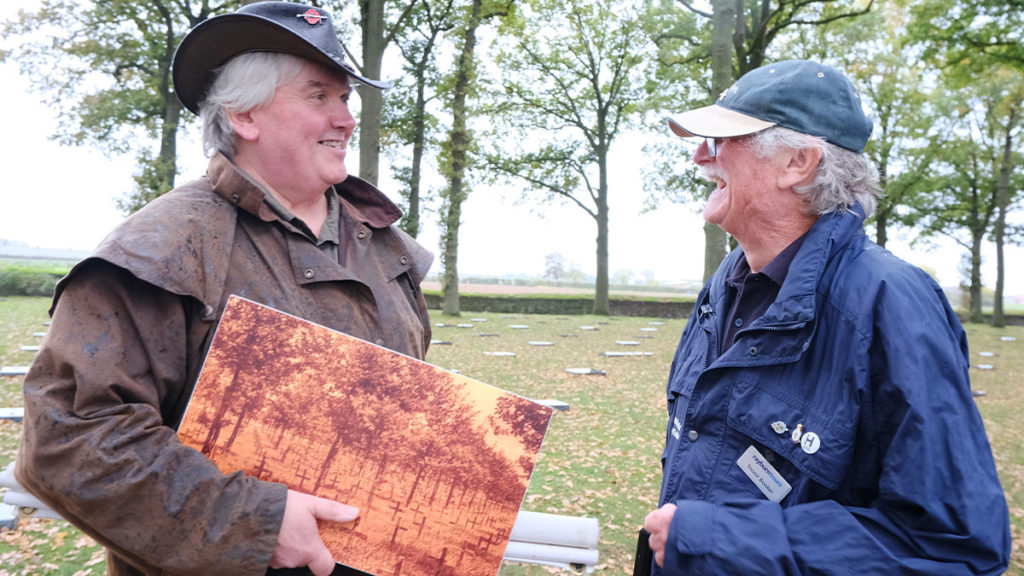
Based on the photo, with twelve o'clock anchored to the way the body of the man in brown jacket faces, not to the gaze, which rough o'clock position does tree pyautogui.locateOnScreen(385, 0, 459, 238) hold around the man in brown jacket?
The tree is roughly at 8 o'clock from the man in brown jacket.

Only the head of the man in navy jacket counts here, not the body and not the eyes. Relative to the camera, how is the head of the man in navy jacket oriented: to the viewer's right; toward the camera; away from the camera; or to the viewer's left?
to the viewer's left

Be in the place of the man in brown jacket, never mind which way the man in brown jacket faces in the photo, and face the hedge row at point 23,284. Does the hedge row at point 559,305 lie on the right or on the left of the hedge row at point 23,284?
right

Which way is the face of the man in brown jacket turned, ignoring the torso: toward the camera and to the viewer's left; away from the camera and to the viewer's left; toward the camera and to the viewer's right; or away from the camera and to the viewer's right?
toward the camera and to the viewer's right

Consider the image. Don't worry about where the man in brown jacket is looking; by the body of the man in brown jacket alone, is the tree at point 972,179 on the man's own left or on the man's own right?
on the man's own left

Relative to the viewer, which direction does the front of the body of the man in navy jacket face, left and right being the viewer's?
facing the viewer and to the left of the viewer

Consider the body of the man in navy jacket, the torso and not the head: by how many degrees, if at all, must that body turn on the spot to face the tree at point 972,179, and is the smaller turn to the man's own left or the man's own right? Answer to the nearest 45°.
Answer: approximately 135° to the man's own right

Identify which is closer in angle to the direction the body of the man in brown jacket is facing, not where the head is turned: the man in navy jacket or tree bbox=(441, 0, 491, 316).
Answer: the man in navy jacket

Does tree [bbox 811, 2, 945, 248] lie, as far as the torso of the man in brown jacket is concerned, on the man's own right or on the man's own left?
on the man's own left

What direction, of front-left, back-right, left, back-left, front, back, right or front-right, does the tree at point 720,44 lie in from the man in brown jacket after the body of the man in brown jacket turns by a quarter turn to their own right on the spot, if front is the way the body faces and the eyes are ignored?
back

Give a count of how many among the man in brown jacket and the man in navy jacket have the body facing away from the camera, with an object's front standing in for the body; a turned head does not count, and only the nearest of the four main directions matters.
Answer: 0

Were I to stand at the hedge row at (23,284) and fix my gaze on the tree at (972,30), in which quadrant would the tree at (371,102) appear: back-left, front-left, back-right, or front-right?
front-right

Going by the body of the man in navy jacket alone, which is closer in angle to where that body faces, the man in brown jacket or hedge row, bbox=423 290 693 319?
the man in brown jacket

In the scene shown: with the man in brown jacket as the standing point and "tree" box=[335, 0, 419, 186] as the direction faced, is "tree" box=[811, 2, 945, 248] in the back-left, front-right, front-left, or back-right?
front-right

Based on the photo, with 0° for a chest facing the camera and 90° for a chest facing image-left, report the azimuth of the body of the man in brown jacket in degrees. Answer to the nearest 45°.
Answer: approximately 315°
